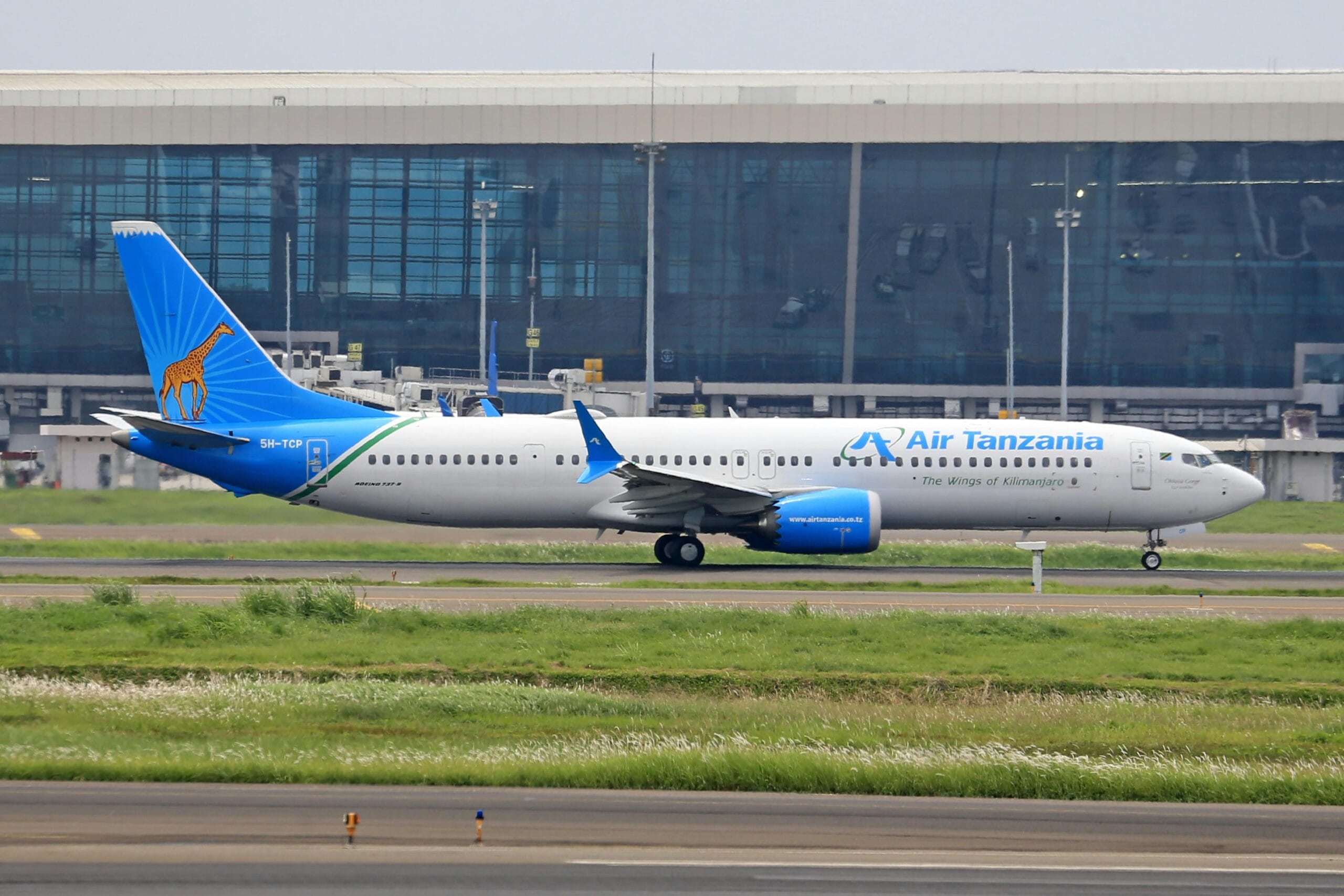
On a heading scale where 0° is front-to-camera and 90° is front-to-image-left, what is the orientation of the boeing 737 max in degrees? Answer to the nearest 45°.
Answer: approximately 270°

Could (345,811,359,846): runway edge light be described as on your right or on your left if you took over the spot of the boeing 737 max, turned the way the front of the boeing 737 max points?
on your right
